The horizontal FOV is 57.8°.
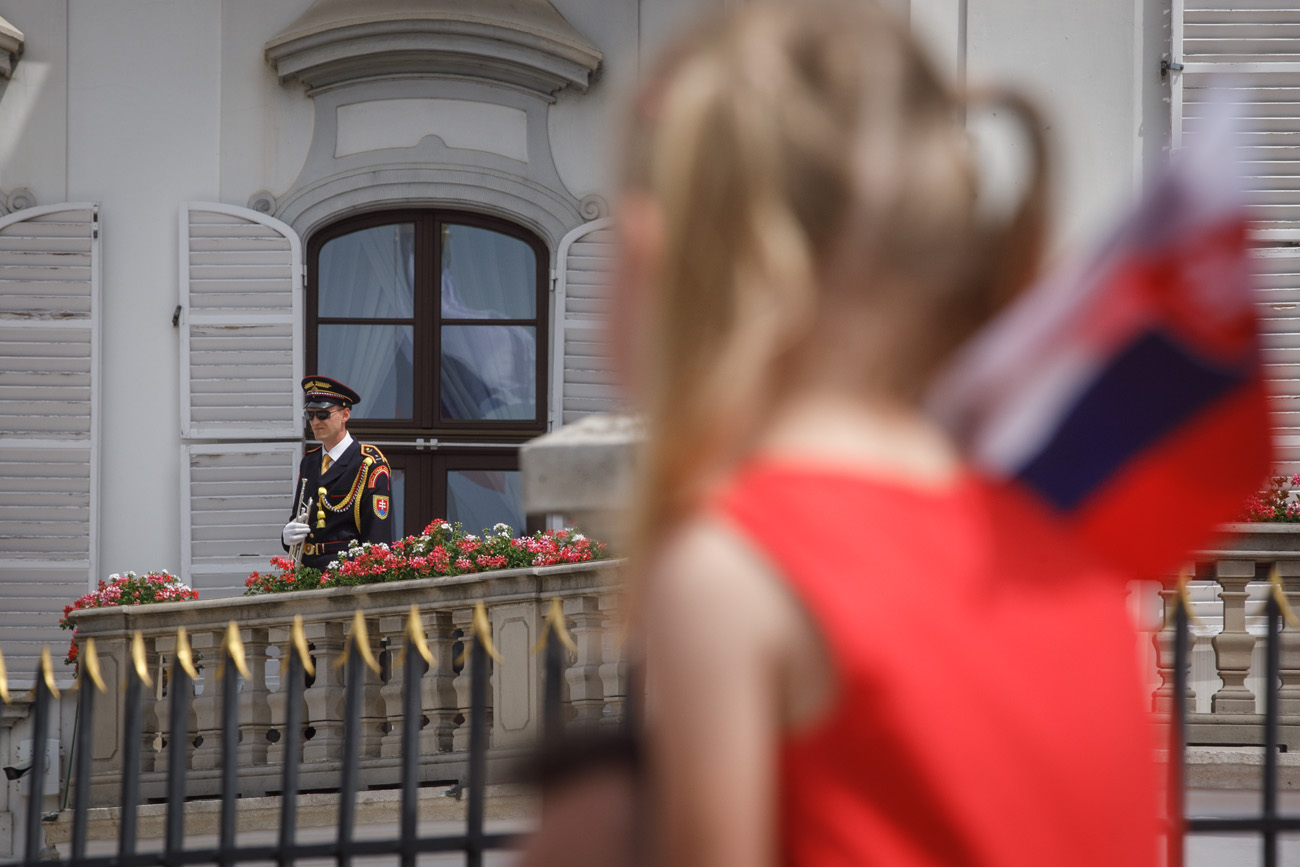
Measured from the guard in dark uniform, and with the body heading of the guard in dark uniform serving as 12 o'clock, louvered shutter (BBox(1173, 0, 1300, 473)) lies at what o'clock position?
The louvered shutter is roughly at 8 o'clock from the guard in dark uniform.

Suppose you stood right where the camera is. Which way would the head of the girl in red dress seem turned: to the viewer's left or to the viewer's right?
to the viewer's left

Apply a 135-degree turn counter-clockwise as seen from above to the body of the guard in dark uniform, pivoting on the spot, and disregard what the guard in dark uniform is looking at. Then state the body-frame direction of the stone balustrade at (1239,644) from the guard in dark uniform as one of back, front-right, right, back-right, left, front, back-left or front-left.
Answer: front-right

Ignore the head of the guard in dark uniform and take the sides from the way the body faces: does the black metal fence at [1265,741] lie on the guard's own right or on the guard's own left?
on the guard's own left

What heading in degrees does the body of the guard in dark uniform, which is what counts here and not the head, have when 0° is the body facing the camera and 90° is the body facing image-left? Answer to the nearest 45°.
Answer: approximately 45°

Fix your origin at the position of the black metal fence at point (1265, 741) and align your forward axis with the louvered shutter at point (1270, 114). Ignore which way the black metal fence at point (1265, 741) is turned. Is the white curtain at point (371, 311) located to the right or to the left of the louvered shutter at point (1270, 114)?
left

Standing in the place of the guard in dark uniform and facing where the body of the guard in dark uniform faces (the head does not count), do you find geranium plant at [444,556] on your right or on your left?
on your left

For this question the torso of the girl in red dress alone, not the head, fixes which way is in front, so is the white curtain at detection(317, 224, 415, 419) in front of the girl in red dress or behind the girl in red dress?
in front

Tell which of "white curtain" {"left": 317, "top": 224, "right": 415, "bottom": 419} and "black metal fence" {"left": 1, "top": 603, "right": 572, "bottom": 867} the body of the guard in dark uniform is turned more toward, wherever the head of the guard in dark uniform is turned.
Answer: the black metal fence

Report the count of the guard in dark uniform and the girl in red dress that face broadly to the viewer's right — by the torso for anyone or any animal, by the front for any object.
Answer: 0

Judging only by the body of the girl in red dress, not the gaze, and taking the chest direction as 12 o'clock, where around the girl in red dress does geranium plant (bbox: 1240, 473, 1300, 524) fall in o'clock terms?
The geranium plant is roughly at 2 o'clock from the girl in red dress.

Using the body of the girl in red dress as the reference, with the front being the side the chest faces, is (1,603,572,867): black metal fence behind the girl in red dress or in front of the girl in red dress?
in front

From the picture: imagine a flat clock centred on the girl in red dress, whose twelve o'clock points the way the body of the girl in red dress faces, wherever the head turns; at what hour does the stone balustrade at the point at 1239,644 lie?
The stone balustrade is roughly at 2 o'clock from the girl in red dress.

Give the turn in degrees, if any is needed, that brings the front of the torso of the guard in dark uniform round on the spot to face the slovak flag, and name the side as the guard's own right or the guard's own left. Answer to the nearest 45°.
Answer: approximately 45° to the guard's own left

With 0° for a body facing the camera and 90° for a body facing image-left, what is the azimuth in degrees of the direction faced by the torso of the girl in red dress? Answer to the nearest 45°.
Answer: approximately 135°

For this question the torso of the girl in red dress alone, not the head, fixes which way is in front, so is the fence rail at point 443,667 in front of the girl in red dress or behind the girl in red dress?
in front
